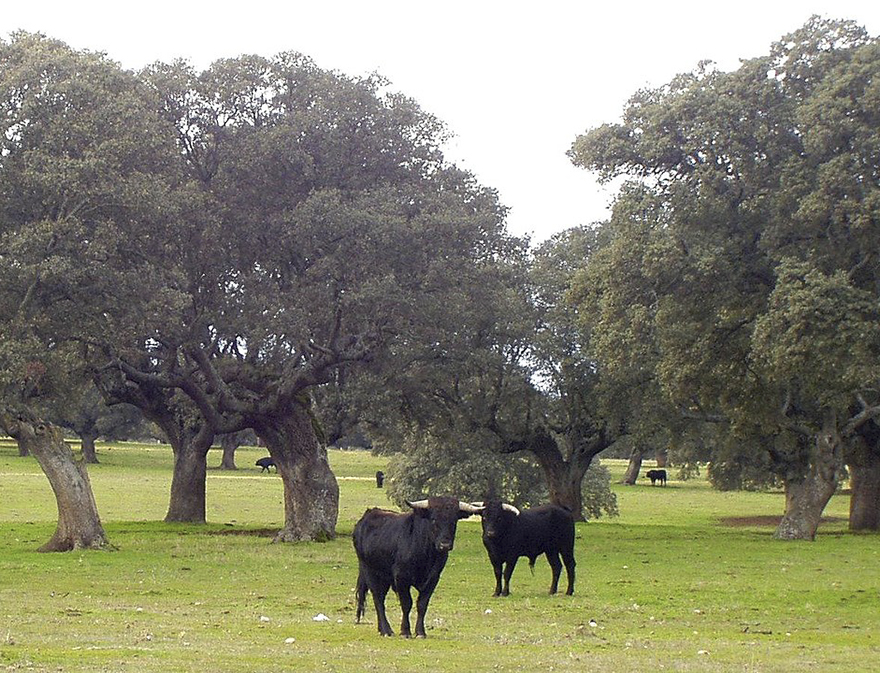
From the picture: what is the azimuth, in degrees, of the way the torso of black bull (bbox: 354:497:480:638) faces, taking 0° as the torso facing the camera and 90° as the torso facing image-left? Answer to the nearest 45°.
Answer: approximately 315°

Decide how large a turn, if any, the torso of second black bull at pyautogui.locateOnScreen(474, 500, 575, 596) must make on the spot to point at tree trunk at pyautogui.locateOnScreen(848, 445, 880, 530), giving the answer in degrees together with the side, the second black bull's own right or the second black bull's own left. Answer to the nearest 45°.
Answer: approximately 180°

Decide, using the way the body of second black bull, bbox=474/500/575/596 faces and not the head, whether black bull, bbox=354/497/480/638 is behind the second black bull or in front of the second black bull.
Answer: in front

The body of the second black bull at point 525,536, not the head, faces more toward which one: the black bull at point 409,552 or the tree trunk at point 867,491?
the black bull

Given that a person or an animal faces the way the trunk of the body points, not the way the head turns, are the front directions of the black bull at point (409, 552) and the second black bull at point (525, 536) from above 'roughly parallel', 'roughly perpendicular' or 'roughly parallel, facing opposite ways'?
roughly perpendicular

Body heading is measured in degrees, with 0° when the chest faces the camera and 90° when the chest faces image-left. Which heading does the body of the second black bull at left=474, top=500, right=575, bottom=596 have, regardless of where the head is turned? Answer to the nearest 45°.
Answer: approximately 45°

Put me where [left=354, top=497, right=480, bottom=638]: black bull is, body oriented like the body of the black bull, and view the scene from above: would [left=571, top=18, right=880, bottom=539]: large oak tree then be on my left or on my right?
on my left

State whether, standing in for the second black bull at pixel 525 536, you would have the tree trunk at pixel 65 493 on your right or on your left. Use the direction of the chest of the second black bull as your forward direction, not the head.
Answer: on your right
